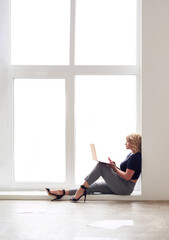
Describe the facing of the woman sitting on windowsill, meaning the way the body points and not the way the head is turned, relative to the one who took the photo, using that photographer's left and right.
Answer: facing to the left of the viewer
